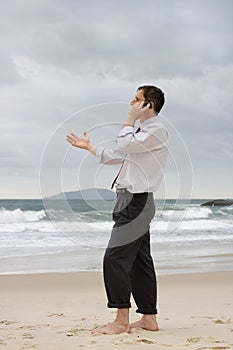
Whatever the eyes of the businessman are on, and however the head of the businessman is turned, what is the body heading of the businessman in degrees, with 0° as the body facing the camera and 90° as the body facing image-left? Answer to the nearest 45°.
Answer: approximately 90°

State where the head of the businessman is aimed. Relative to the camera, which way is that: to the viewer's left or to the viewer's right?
to the viewer's left
